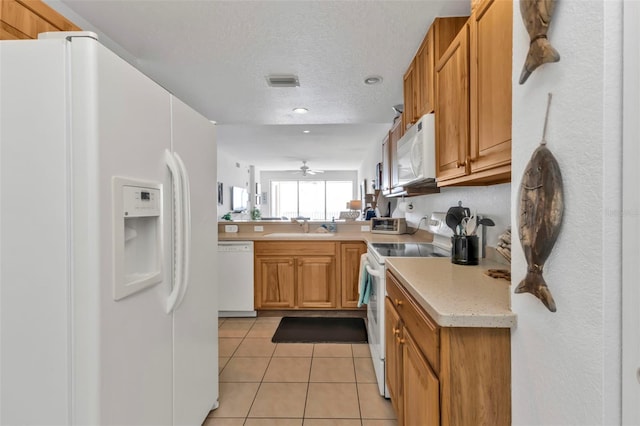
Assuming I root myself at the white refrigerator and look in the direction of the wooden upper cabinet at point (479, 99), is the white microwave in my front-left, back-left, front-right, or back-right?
front-left

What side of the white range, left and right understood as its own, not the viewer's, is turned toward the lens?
left

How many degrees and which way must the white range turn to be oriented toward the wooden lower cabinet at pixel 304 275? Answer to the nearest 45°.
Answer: approximately 45° to its right

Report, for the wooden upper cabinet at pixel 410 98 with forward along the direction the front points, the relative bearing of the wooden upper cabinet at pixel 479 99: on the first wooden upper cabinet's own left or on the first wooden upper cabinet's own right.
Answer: on the first wooden upper cabinet's own left

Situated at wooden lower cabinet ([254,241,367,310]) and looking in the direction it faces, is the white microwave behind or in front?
in front

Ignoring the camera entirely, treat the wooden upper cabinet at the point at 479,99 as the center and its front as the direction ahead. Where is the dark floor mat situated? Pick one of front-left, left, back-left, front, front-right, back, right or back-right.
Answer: right

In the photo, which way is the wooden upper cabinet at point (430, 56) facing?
to the viewer's left

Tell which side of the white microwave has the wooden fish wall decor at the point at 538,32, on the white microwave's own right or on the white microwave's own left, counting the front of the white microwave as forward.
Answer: on the white microwave's own left

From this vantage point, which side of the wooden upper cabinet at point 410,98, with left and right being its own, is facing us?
left

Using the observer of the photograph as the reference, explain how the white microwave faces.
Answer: facing to the left of the viewer

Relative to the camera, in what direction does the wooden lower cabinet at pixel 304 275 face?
facing the viewer

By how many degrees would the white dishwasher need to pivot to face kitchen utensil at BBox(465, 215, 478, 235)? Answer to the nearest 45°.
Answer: approximately 45° to its left

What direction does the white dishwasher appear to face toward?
toward the camera

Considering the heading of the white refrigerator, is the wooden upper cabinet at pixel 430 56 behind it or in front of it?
in front

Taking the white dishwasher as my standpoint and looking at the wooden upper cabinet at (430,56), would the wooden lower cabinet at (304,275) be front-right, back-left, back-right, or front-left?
front-left
